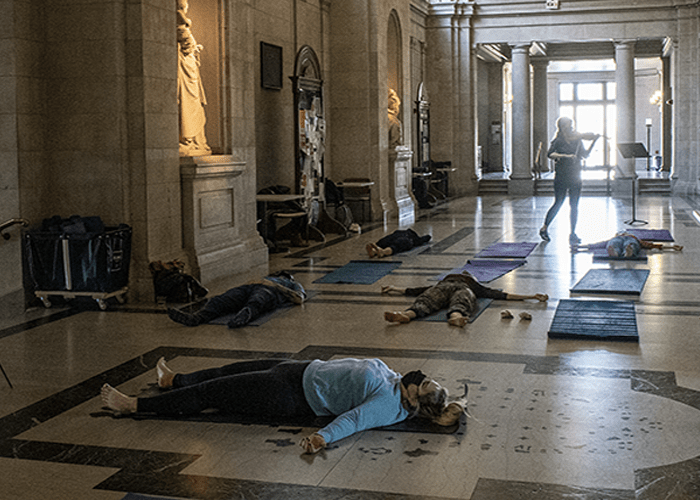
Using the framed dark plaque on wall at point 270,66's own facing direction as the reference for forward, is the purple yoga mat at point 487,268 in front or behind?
in front

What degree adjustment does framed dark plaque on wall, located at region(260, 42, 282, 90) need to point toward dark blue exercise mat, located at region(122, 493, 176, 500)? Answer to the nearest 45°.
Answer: approximately 45° to its right

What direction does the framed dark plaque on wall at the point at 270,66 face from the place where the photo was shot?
facing the viewer and to the right of the viewer

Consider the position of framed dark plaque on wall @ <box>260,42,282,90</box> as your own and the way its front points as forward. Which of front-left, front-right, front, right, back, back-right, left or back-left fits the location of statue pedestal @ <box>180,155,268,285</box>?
front-right

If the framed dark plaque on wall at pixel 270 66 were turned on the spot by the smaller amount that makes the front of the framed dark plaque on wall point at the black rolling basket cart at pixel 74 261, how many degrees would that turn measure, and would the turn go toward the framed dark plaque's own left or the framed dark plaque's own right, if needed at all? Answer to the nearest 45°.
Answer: approximately 45° to the framed dark plaque's own right

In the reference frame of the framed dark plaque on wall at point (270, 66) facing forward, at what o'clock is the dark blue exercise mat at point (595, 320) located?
The dark blue exercise mat is roughly at 1 o'clock from the framed dark plaque on wall.

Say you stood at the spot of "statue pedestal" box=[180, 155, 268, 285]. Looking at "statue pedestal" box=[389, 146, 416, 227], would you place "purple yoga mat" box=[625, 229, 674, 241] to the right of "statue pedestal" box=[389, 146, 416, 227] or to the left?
right

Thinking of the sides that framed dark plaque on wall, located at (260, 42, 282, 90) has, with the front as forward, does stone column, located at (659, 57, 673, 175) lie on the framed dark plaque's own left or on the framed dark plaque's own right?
on the framed dark plaque's own left

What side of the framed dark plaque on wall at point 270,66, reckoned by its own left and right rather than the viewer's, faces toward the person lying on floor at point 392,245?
front

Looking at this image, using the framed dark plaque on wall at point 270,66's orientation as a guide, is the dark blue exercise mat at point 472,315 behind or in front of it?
in front

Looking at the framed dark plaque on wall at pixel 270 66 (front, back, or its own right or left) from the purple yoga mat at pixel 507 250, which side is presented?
front
